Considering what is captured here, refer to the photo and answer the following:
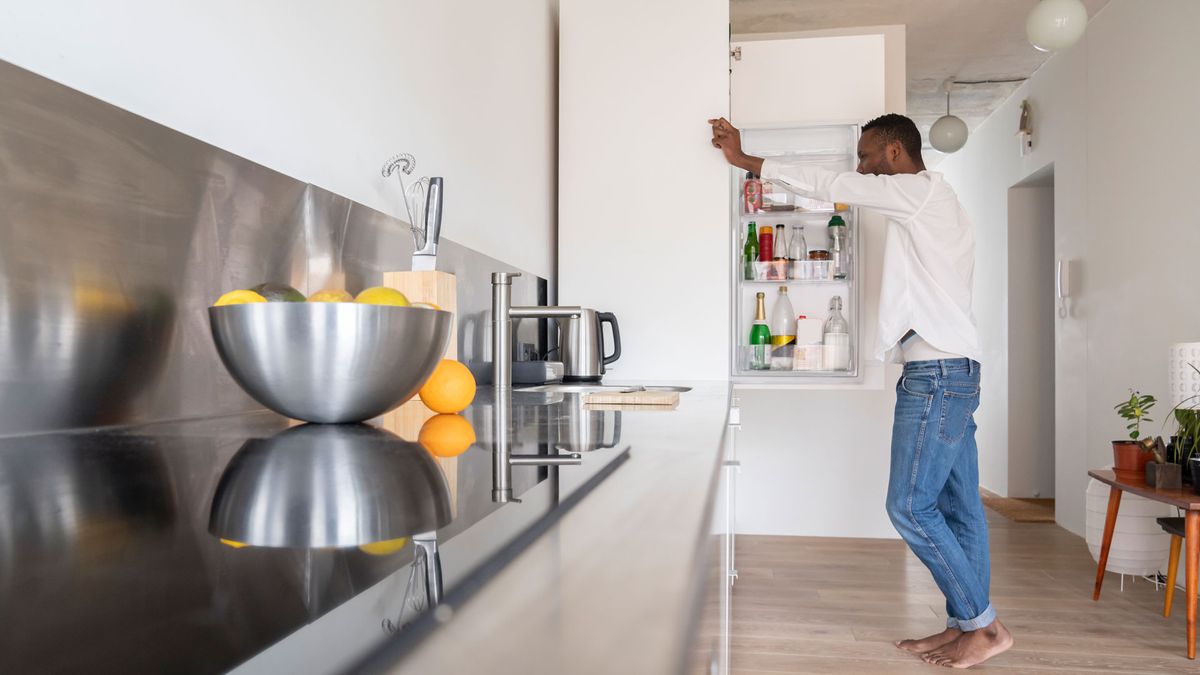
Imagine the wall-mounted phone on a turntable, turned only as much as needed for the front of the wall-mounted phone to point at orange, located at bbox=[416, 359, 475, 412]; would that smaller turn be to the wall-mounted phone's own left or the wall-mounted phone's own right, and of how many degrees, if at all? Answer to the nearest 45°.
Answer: approximately 90° to the wall-mounted phone's own left

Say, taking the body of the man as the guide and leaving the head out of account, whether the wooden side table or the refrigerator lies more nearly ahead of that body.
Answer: the refrigerator

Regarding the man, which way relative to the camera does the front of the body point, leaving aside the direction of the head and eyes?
to the viewer's left

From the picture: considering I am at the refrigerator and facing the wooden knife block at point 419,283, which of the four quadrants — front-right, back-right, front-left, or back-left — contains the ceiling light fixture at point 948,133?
back-left

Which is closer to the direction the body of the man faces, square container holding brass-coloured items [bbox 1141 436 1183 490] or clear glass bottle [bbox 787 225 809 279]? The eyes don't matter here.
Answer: the clear glass bottle

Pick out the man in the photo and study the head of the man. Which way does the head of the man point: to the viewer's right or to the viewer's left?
to the viewer's left

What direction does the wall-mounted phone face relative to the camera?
to the viewer's left

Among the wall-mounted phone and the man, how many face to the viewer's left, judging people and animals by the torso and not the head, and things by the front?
2

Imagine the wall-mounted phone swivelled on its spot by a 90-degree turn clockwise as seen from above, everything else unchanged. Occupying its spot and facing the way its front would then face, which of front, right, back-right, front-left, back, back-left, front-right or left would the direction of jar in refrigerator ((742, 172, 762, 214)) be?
back-left

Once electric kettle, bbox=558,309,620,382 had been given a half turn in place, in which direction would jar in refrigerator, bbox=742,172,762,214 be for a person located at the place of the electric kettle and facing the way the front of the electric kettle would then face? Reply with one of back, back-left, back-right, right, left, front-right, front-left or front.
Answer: front-left

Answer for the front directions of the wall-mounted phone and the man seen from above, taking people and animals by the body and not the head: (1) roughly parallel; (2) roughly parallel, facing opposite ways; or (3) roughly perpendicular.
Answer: roughly parallel

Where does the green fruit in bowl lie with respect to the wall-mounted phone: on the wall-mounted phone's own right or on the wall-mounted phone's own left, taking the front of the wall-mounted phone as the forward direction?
on the wall-mounted phone's own left

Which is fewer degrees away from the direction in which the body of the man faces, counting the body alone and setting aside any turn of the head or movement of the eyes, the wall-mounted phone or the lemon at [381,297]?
the lemon
